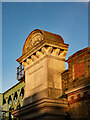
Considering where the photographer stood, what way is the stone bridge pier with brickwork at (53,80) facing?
facing the viewer and to the left of the viewer
